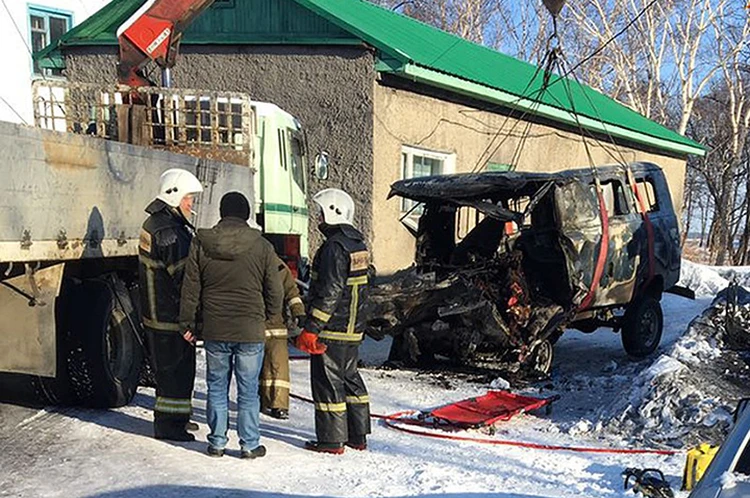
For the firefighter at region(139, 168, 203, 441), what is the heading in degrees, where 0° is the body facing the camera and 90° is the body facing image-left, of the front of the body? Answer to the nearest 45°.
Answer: approximately 270°

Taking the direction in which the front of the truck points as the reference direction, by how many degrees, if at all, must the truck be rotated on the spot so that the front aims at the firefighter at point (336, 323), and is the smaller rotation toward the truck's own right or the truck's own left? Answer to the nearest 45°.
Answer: approximately 90° to the truck's own right

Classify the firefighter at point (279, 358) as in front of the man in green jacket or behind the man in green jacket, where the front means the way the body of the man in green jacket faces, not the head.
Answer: in front

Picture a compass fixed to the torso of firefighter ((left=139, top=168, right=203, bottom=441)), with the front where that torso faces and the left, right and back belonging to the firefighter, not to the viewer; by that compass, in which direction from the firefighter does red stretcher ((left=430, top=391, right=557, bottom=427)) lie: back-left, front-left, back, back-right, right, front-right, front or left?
front

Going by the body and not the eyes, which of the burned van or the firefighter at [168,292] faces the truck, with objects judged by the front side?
the burned van

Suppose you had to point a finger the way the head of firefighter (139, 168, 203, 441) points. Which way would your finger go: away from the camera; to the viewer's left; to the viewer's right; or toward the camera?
to the viewer's right

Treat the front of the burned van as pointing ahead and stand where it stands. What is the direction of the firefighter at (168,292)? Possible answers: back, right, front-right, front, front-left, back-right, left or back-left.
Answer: front

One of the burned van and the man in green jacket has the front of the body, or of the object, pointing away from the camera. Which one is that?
the man in green jacket

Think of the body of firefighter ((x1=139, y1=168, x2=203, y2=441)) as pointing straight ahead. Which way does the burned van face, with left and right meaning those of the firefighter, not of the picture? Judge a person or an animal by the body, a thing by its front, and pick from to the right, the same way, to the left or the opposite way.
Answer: the opposite way

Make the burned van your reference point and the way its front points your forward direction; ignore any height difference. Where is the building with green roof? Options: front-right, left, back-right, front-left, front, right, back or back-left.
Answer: right

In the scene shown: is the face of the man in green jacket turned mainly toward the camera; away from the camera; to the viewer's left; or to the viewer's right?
away from the camera

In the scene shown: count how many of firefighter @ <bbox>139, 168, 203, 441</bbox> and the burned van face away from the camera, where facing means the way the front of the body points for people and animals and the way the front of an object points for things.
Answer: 0

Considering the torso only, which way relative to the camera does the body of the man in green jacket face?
away from the camera

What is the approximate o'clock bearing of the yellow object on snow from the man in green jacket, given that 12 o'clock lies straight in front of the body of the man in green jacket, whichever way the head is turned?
The yellow object on snow is roughly at 4 o'clock from the man in green jacket.

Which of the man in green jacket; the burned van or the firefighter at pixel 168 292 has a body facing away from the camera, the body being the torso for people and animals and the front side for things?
the man in green jacket
